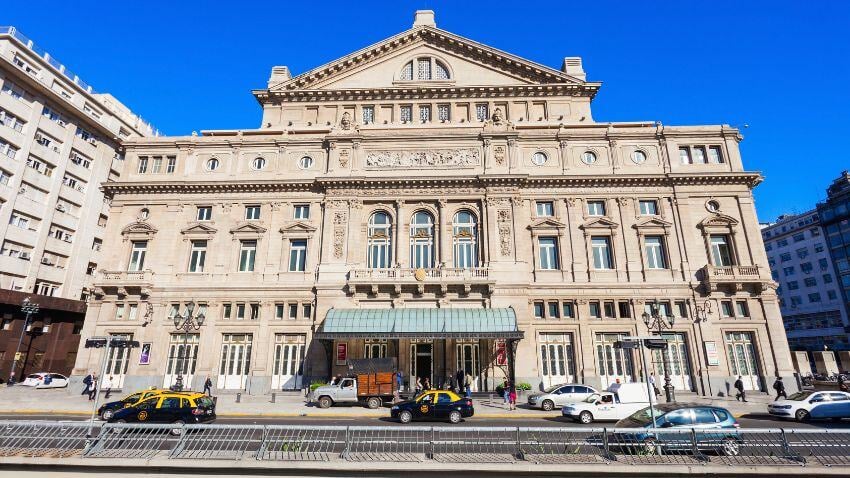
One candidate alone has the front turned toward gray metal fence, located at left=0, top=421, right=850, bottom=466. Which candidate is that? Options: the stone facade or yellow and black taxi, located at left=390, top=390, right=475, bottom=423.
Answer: the stone facade

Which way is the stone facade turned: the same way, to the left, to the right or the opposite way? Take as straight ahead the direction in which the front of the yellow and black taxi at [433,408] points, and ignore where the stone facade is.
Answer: to the left

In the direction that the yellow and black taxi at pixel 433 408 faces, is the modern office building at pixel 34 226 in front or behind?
in front

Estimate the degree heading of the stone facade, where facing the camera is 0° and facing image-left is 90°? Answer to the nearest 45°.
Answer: approximately 0°

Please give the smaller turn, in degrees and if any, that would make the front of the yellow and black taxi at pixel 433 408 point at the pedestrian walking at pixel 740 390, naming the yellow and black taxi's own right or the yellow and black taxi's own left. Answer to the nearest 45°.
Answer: approximately 180°

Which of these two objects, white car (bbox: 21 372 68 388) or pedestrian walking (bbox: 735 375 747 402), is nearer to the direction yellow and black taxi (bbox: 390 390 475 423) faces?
the white car

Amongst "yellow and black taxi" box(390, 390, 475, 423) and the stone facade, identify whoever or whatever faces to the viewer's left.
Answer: the yellow and black taxi

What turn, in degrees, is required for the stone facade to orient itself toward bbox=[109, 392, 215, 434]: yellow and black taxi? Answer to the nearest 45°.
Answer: approximately 45° to its right

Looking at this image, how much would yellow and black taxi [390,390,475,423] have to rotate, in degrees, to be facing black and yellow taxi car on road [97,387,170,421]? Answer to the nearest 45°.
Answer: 0° — it already faces it

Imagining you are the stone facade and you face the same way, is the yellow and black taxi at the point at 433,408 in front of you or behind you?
in front
